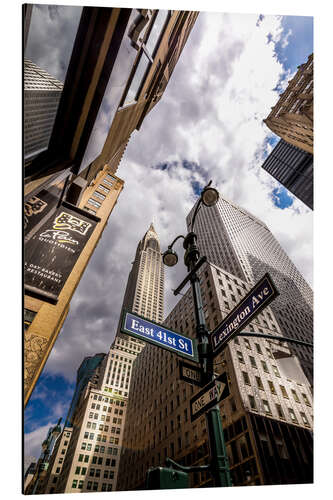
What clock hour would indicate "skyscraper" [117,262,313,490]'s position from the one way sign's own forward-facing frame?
The skyscraper is roughly at 5 o'clock from the one way sign.

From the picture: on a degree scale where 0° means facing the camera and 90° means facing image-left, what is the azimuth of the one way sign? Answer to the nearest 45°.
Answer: approximately 45°

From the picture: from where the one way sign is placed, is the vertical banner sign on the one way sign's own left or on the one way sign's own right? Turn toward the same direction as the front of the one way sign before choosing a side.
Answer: on the one way sign's own right

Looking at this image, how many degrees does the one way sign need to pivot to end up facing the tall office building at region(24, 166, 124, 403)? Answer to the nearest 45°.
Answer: approximately 45° to its right
